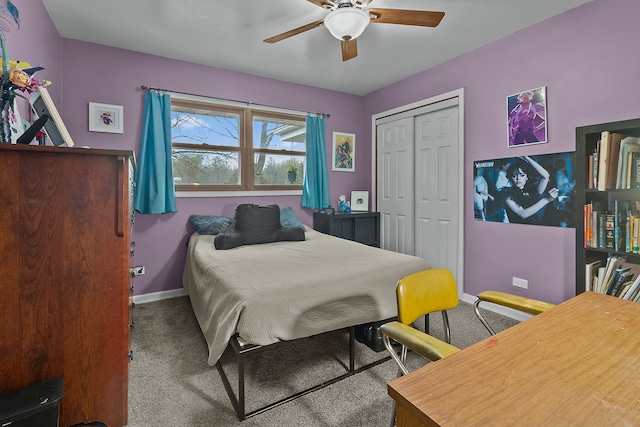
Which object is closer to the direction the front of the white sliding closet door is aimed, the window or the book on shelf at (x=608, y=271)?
the window

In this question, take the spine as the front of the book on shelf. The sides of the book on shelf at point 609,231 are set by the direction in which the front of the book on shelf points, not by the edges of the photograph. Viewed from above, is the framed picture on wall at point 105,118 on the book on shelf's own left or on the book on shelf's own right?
on the book on shelf's own right

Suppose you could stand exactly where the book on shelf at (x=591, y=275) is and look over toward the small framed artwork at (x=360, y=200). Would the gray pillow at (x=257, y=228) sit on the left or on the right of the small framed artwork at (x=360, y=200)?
left

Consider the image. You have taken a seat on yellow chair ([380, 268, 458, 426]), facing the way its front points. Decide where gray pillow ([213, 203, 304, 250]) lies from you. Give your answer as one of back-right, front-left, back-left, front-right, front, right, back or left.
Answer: back

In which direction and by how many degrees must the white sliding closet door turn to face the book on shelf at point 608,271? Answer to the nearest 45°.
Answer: approximately 90° to its left

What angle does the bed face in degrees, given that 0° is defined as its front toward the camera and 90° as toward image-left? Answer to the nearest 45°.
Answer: approximately 315°
